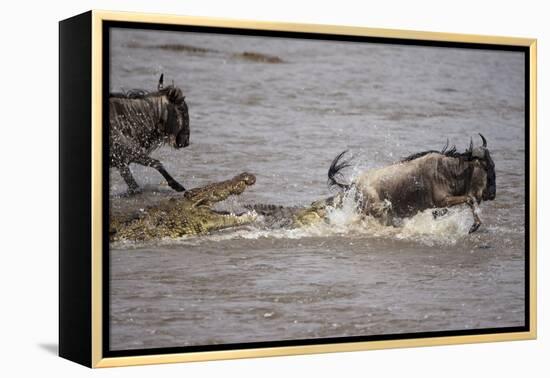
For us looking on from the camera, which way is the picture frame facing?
facing the viewer and to the right of the viewer
